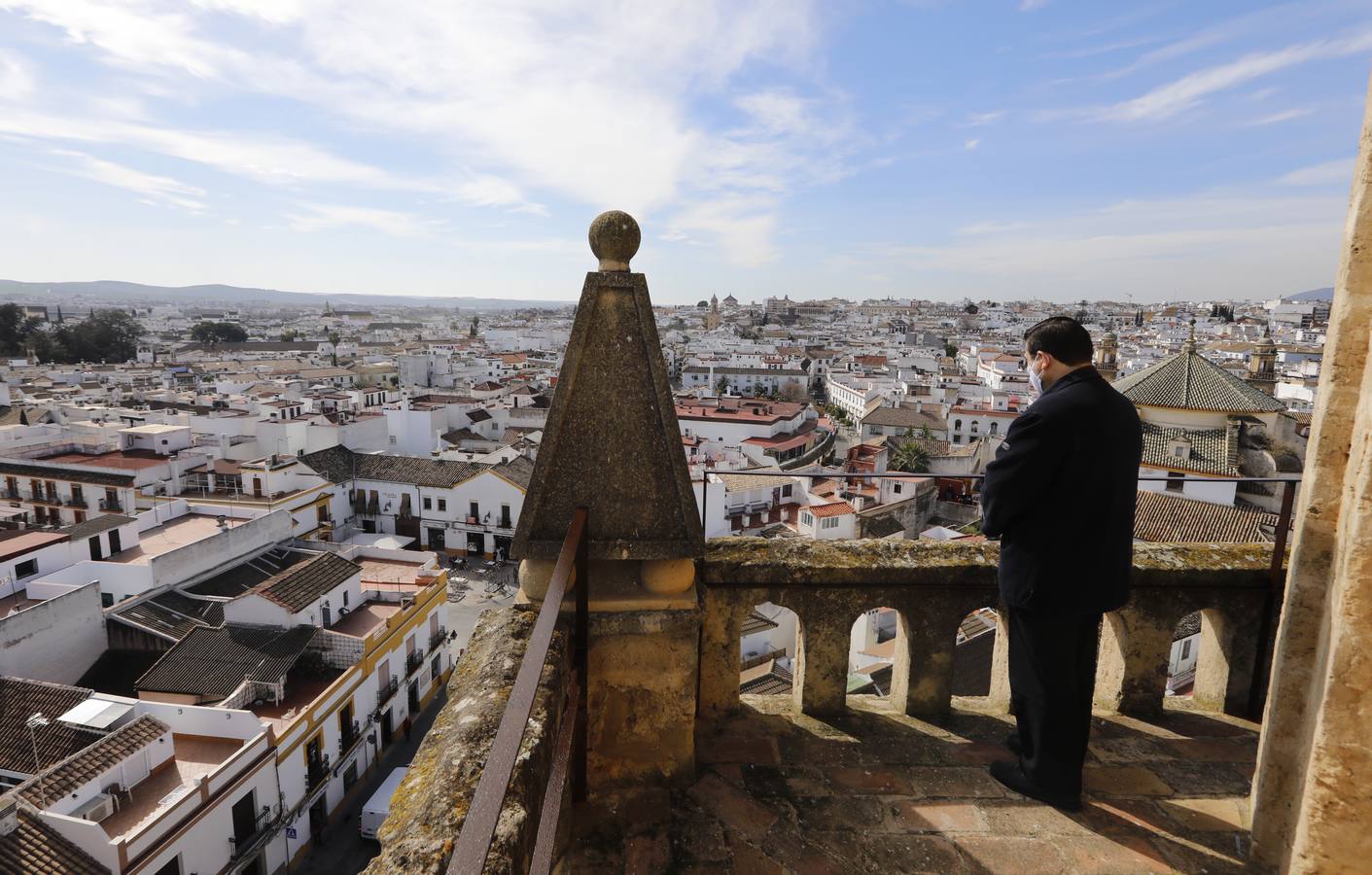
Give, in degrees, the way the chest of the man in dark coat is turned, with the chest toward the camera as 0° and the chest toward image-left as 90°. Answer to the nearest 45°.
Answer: approximately 135°

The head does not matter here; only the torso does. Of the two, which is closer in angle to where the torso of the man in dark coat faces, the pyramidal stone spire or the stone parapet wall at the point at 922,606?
the stone parapet wall

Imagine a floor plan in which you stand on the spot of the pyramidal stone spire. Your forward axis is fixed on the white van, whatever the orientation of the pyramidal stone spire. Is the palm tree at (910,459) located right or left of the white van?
right

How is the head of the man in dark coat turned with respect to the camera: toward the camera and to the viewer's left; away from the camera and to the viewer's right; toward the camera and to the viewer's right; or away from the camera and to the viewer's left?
away from the camera and to the viewer's left

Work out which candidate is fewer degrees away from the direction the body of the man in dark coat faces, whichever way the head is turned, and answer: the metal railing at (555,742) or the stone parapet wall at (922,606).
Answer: the stone parapet wall

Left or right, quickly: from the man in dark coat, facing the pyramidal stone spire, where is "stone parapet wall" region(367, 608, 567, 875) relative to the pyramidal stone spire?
left

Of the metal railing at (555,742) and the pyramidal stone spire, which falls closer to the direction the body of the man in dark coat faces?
the pyramidal stone spire

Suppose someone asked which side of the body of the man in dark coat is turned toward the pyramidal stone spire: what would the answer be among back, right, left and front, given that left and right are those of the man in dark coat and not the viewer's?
left

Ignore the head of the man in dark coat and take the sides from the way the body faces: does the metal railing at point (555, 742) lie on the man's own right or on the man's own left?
on the man's own left

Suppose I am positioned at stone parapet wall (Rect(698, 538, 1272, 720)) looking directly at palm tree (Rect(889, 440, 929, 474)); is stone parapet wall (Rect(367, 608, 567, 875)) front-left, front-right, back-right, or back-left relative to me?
back-left

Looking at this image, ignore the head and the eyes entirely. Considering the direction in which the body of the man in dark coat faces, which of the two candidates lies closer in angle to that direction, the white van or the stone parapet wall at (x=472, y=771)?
the white van

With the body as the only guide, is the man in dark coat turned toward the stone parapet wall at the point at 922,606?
yes
